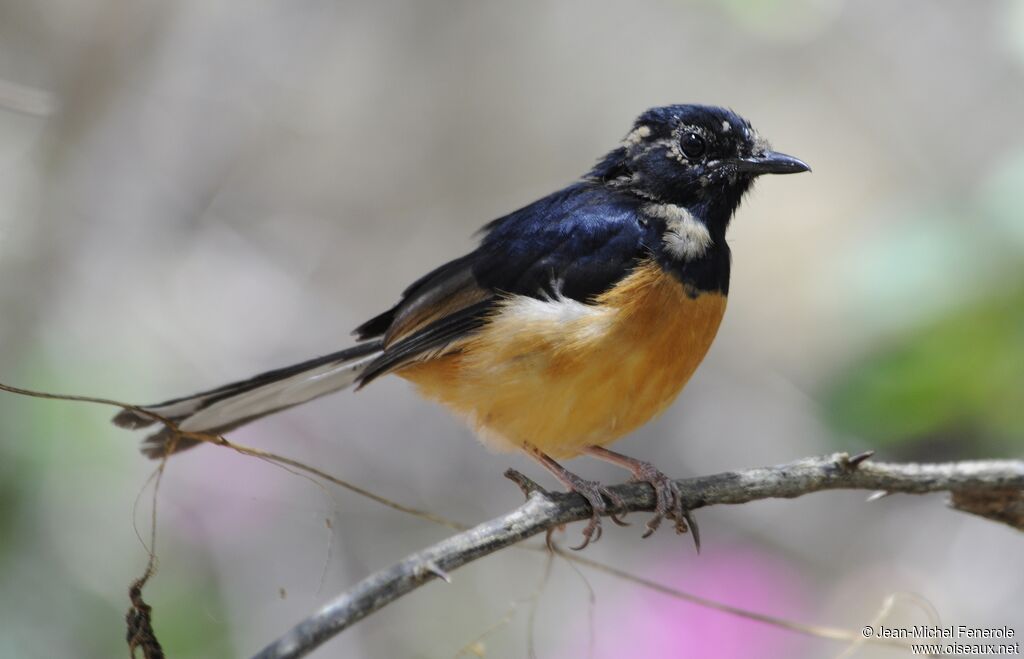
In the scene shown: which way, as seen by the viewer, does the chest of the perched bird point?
to the viewer's right
